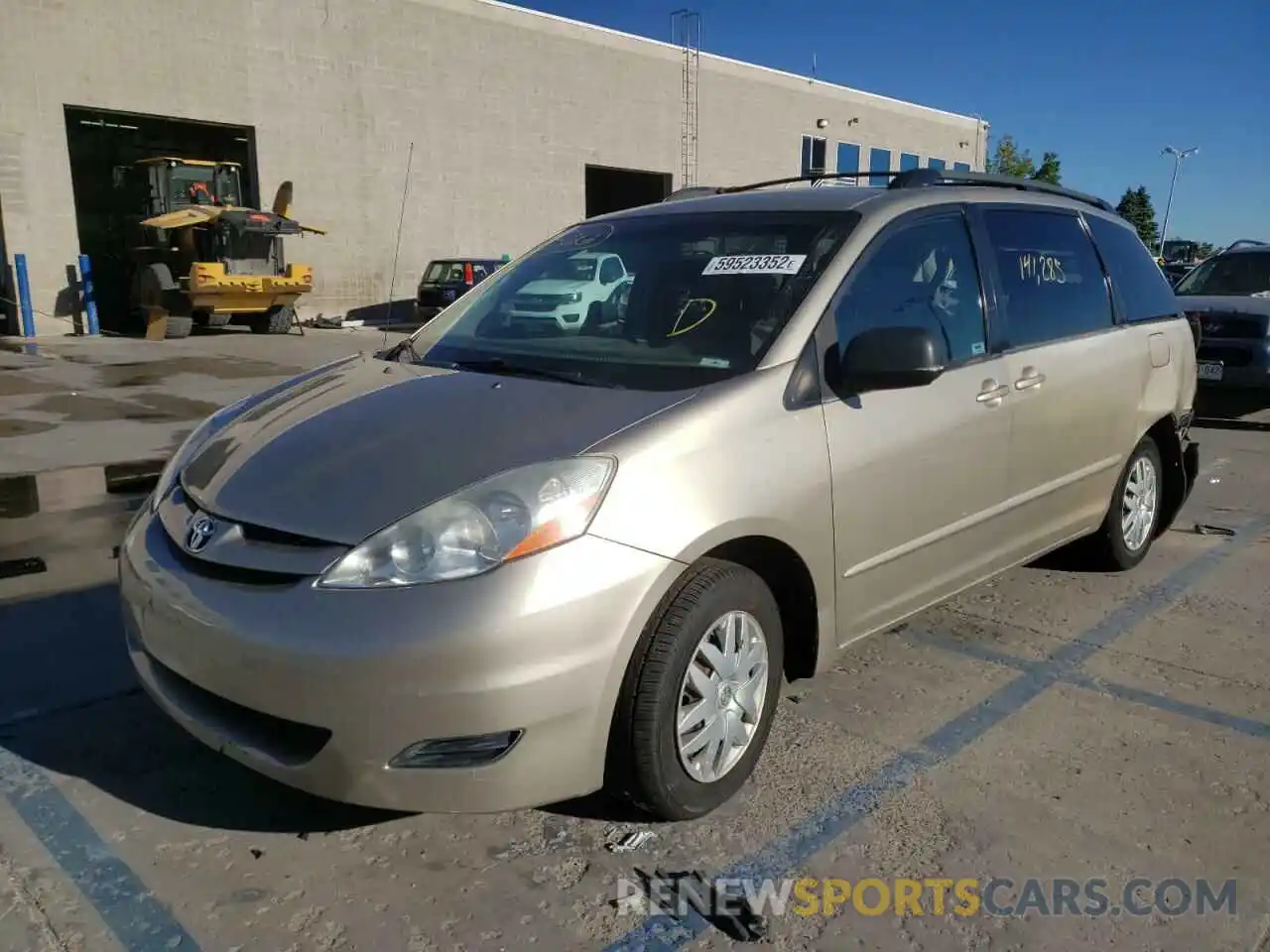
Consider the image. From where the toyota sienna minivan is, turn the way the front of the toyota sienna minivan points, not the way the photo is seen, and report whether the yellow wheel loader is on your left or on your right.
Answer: on your right

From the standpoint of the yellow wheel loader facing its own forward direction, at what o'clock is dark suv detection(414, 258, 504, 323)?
The dark suv is roughly at 4 o'clock from the yellow wheel loader.

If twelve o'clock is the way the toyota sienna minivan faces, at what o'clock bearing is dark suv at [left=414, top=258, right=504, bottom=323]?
The dark suv is roughly at 4 o'clock from the toyota sienna minivan.

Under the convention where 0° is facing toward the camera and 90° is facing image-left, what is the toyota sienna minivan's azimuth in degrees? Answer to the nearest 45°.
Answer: approximately 45°

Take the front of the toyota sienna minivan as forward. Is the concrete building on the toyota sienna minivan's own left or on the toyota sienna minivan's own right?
on the toyota sienna minivan's own right

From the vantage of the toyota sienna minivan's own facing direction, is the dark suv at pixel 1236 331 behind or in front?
behind

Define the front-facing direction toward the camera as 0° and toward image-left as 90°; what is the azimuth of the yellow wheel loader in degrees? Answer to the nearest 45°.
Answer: approximately 135°

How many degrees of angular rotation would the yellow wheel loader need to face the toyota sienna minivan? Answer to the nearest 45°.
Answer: approximately 135° to its left
